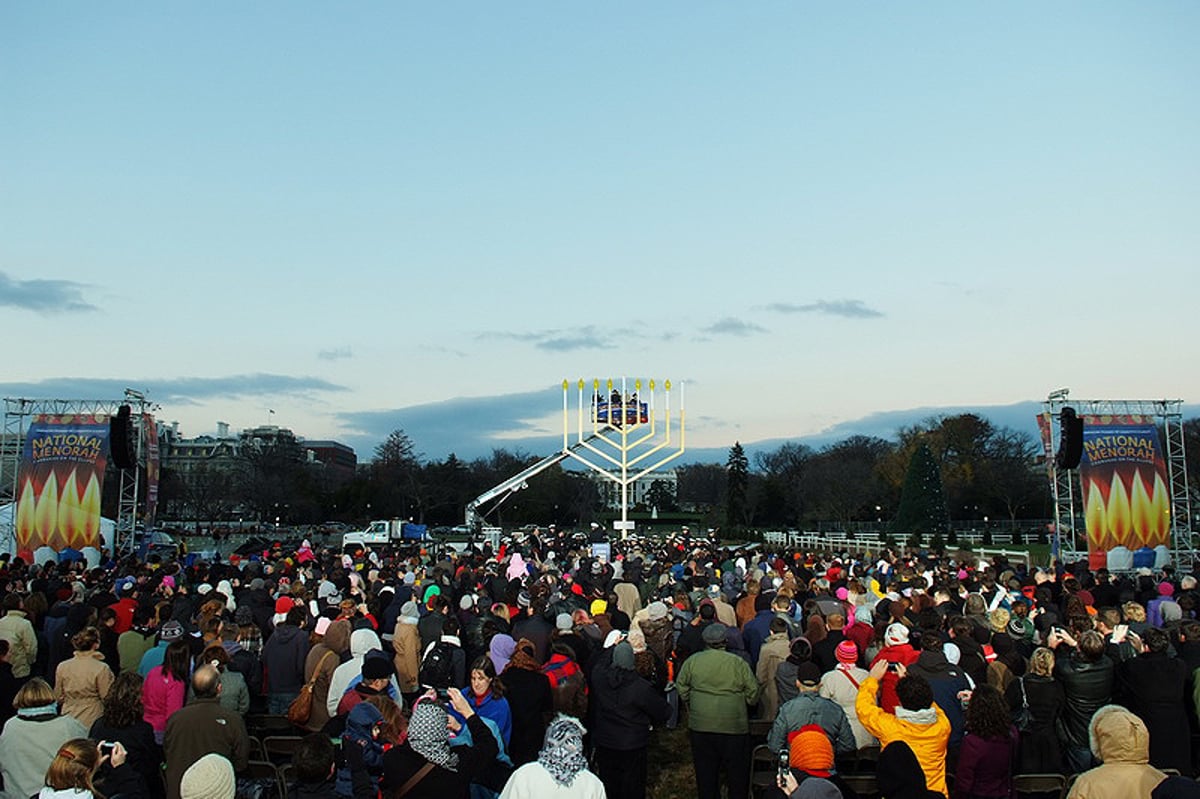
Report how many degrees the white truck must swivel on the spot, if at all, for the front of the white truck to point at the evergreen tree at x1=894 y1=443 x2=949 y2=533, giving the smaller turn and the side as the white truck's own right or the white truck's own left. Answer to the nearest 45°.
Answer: approximately 180°

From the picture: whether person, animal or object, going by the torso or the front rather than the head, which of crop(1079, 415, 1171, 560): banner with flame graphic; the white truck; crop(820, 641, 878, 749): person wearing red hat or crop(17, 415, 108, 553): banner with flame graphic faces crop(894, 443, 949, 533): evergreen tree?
the person wearing red hat

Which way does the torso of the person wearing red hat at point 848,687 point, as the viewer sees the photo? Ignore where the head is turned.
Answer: away from the camera

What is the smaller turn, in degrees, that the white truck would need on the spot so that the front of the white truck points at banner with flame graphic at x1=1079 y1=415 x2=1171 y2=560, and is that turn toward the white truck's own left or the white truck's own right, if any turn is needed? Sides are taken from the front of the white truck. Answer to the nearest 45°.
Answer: approximately 135° to the white truck's own left

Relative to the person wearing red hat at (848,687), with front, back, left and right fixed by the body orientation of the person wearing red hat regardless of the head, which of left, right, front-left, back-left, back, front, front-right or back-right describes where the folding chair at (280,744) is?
left

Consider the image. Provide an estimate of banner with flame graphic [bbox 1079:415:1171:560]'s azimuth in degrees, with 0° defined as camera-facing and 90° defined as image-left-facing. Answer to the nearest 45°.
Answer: approximately 0°

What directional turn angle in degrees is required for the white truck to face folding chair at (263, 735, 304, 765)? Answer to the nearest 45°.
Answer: approximately 90° to its left

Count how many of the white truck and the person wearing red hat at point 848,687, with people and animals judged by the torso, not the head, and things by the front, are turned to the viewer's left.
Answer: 1

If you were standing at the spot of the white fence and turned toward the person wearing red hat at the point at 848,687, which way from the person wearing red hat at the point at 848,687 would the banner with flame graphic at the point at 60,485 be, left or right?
right

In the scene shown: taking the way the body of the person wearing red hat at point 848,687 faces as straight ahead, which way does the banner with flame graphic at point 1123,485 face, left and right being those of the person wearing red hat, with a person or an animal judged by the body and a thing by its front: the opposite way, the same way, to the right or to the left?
the opposite way

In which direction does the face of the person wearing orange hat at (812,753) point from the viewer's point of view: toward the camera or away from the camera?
away from the camera

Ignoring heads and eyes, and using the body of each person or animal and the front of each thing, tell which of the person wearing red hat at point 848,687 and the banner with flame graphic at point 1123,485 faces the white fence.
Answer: the person wearing red hat

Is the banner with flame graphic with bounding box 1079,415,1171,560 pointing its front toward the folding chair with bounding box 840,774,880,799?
yes

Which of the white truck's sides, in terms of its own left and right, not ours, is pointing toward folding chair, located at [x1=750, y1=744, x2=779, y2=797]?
left

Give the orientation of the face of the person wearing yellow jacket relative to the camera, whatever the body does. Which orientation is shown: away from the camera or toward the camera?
away from the camera

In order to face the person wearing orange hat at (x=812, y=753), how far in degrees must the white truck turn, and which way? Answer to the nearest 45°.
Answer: approximately 90° to its left

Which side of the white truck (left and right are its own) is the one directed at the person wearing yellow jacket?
left

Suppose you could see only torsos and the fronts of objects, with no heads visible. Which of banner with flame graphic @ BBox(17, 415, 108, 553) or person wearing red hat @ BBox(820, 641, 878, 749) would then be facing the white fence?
the person wearing red hat

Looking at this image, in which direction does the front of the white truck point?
to the viewer's left
